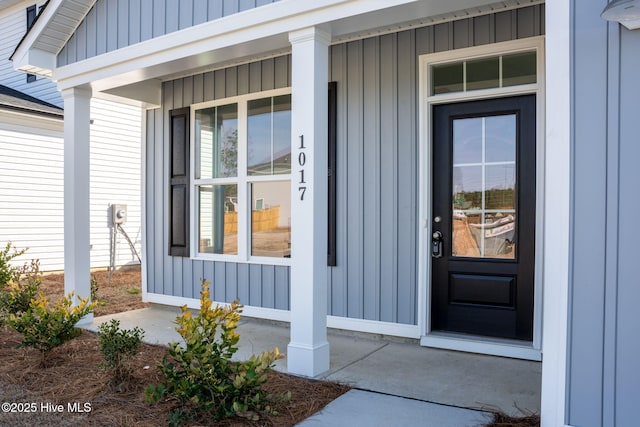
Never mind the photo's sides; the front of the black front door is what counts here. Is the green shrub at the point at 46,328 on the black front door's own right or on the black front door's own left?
on the black front door's own right

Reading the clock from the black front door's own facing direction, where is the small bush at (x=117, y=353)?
The small bush is roughly at 2 o'clock from the black front door.

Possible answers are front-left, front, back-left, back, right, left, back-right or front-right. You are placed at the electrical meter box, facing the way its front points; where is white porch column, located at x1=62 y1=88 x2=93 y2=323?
front-right

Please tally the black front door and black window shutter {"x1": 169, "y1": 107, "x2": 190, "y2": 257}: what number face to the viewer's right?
0

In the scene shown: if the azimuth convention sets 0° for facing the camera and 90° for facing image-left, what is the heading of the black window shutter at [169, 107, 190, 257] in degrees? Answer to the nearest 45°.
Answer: approximately 45°

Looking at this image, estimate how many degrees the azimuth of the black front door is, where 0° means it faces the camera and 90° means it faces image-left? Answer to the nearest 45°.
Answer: approximately 0°

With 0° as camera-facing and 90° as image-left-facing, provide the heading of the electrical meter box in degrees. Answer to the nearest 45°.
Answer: approximately 315°

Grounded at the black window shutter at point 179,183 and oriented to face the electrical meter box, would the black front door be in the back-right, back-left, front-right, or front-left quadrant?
back-right

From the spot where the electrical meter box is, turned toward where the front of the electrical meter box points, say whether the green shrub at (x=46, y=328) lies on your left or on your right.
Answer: on your right

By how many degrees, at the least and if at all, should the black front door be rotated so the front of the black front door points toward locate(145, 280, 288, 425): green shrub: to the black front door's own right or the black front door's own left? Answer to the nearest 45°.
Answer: approximately 45° to the black front door's own right

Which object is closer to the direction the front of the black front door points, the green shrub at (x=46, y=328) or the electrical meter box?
the green shrub
